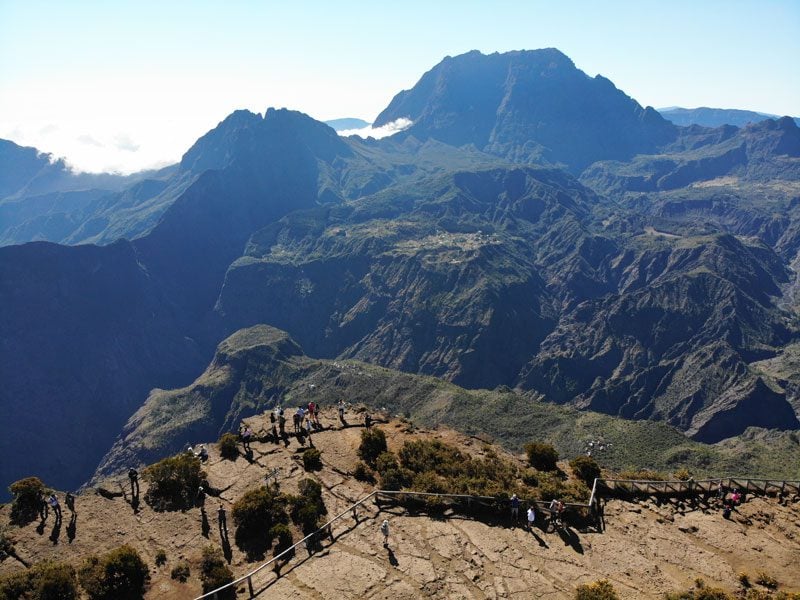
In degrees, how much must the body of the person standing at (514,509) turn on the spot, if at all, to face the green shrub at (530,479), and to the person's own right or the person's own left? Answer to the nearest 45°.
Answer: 0° — they already face it

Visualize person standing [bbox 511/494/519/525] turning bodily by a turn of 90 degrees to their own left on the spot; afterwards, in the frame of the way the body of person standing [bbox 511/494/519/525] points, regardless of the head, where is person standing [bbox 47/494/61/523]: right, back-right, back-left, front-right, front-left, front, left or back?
front

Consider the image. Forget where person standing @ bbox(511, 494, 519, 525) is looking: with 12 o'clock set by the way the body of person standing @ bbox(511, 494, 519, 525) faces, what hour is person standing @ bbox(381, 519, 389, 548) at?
person standing @ bbox(381, 519, 389, 548) is roughly at 8 o'clock from person standing @ bbox(511, 494, 519, 525).

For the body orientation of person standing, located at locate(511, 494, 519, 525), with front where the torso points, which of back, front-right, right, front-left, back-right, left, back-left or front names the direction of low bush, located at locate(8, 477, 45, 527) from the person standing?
left

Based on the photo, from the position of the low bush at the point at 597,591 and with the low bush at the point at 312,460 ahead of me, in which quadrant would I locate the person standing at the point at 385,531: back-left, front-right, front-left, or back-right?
front-left

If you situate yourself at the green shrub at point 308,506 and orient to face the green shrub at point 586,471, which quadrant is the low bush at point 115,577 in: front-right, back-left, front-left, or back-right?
back-right

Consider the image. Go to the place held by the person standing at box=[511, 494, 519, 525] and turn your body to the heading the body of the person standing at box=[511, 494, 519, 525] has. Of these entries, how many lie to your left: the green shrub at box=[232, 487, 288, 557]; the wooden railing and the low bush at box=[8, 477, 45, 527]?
2

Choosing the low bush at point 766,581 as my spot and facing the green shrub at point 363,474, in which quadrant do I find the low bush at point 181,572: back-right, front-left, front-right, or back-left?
front-left

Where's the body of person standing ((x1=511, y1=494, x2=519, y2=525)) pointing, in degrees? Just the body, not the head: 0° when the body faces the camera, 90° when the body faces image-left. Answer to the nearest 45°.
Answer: approximately 180°

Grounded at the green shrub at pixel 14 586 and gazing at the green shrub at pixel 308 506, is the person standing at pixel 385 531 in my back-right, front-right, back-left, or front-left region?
front-right

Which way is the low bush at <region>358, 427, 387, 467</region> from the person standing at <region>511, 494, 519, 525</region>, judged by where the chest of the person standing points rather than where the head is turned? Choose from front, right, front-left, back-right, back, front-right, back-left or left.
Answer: front-left

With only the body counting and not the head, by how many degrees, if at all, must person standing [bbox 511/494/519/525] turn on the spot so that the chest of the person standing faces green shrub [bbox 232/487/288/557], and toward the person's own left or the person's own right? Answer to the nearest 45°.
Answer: approximately 90° to the person's own left

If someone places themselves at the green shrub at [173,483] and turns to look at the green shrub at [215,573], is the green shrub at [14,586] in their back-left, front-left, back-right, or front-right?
front-right
